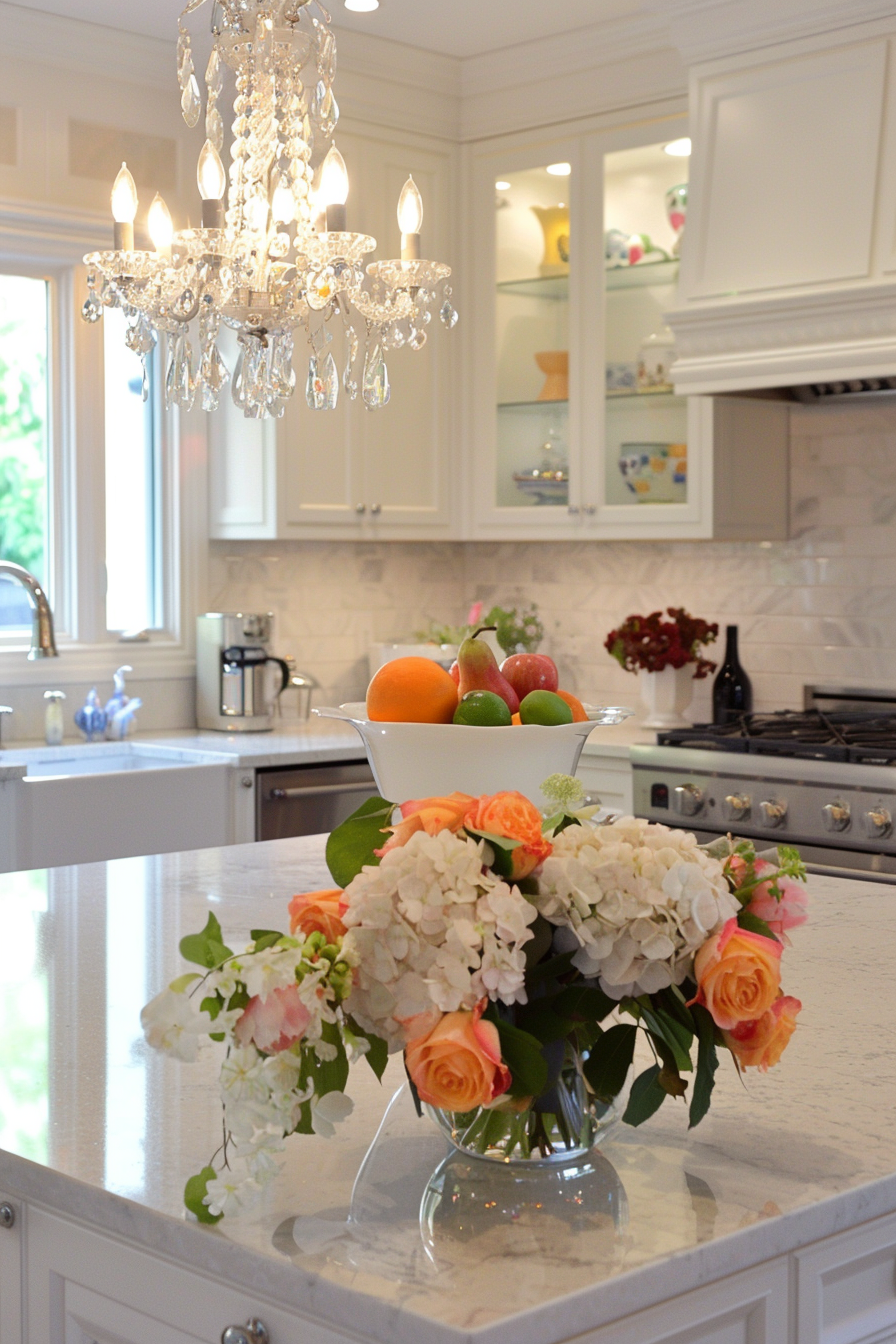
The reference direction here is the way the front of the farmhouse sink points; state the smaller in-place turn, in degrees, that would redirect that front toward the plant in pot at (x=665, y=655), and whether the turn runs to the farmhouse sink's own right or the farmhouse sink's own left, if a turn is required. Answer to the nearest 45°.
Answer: approximately 45° to the farmhouse sink's own left

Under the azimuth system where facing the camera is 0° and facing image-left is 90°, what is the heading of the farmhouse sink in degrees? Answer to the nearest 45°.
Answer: approximately 315°

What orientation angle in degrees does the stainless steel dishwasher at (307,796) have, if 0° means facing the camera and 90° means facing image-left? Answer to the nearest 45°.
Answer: approximately 315°

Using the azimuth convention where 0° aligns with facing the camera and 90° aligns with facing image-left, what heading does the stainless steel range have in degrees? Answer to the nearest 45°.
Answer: approximately 45°

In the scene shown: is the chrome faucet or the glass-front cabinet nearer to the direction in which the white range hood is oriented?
the chrome faucet
